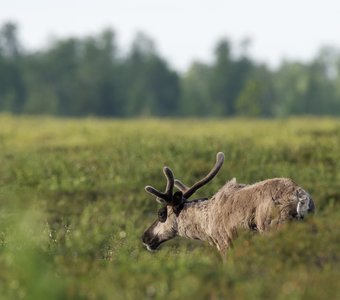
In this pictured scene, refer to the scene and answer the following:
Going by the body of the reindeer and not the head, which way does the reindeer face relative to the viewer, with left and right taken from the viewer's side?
facing to the left of the viewer
